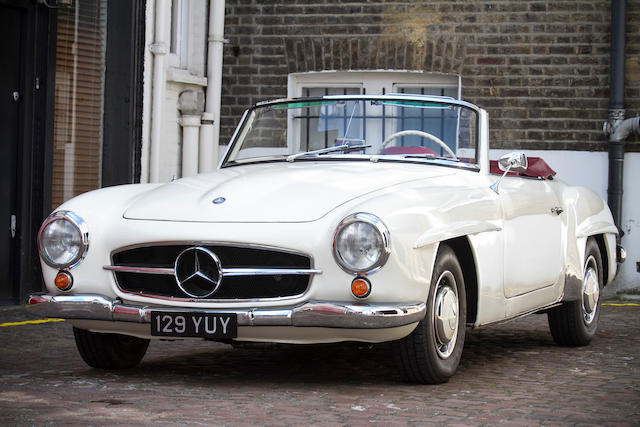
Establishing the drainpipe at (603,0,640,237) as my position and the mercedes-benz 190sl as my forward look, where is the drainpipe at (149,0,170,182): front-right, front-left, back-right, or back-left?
front-right

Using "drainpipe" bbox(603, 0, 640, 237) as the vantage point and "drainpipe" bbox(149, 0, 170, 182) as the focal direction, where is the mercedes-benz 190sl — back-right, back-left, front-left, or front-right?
front-left

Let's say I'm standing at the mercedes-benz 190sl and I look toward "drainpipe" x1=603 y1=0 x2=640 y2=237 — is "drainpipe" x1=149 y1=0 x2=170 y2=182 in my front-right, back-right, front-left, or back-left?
front-left

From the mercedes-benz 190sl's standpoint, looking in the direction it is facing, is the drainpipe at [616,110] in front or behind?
behind

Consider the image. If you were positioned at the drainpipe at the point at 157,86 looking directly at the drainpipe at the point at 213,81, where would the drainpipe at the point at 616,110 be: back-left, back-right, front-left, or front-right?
front-right

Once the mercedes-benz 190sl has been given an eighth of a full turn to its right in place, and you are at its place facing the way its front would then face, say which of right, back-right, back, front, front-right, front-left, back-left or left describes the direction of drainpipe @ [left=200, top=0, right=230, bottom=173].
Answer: right

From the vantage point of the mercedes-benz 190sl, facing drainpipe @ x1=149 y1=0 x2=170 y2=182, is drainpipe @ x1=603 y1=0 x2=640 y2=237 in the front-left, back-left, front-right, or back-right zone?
front-right

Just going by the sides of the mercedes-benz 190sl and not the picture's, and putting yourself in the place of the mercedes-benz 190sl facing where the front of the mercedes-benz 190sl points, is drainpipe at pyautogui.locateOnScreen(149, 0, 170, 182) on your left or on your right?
on your right
